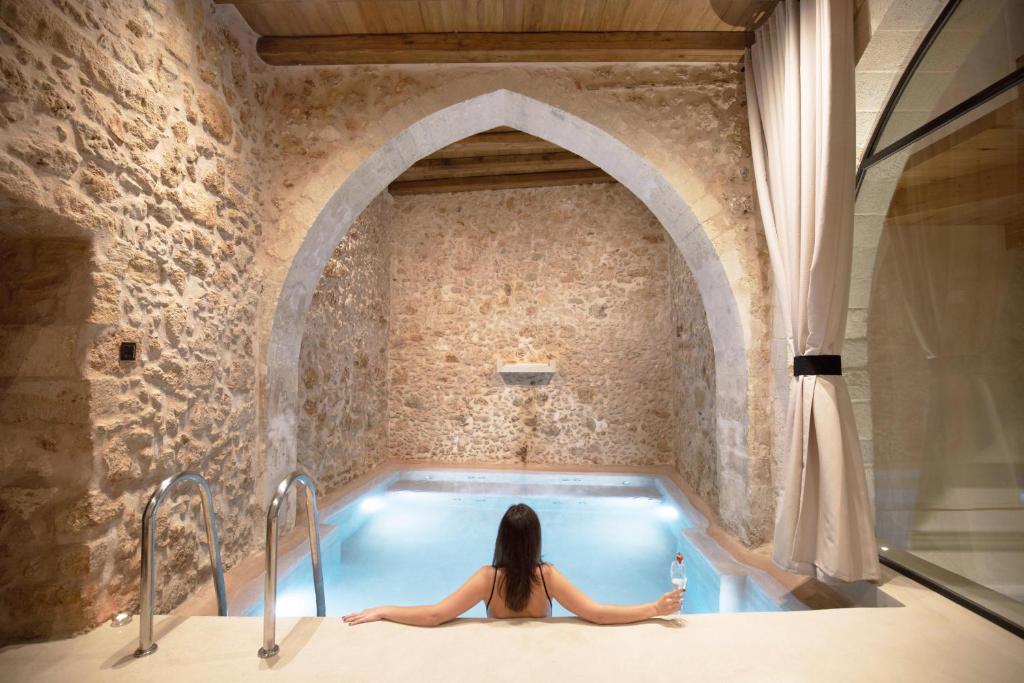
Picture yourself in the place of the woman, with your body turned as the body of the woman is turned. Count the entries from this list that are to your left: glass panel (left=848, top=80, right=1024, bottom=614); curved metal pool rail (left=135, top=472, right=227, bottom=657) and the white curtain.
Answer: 1

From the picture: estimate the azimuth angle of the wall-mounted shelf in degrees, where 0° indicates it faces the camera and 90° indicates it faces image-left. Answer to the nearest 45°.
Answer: approximately 0°

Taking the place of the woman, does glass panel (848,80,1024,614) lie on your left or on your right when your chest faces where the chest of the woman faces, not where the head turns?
on your right

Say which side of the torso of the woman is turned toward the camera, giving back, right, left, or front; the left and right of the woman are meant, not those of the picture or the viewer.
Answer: back

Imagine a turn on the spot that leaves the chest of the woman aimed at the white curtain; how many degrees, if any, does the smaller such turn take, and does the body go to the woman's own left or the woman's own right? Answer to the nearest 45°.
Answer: approximately 90° to the woman's own right

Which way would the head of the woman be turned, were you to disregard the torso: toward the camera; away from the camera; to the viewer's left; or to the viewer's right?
away from the camera
